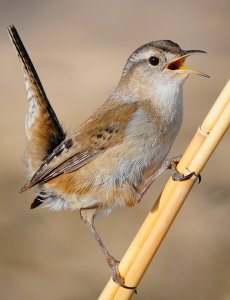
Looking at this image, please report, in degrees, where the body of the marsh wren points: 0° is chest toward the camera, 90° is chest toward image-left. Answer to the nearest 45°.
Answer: approximately 270°
